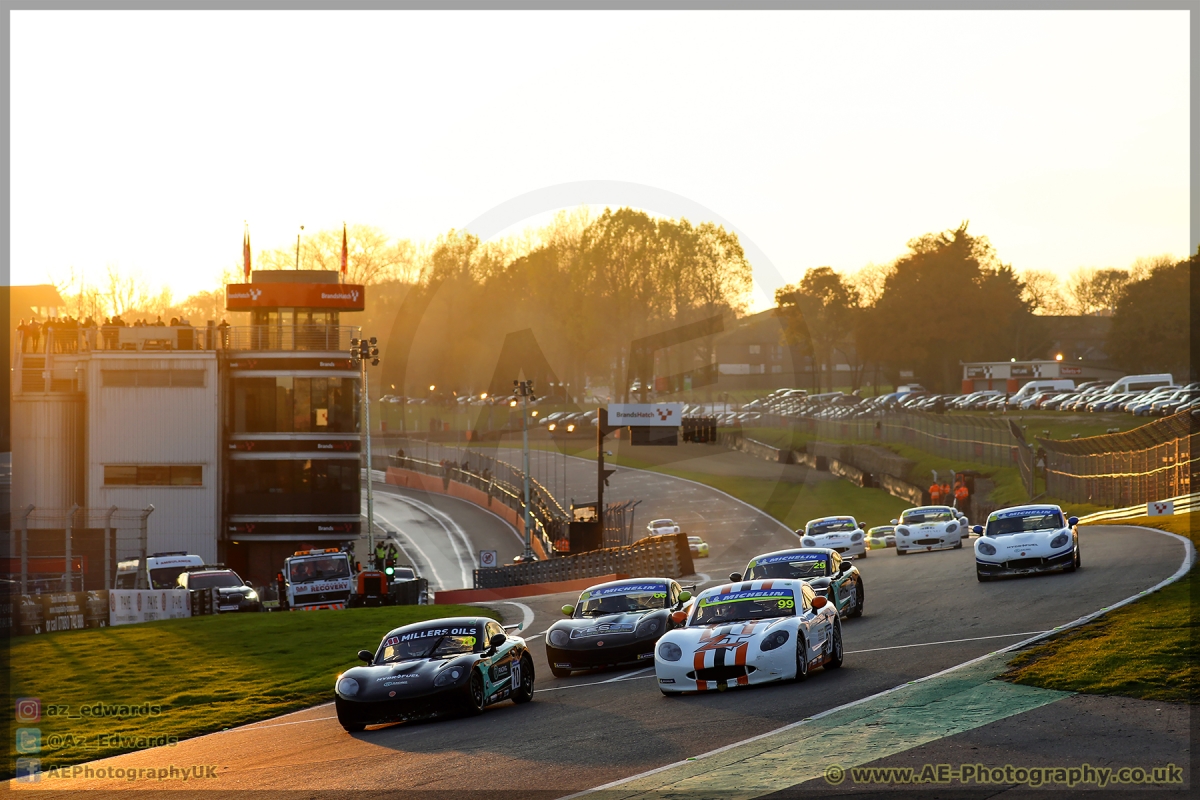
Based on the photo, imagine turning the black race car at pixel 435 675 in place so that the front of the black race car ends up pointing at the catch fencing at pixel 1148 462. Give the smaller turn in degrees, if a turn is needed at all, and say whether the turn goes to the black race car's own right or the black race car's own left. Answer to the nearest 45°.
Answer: approximately 180°

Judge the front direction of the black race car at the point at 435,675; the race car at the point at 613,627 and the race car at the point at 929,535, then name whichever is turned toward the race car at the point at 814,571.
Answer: the race car at the point at 929,535

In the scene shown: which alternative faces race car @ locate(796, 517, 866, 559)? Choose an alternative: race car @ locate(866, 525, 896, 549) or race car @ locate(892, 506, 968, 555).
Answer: race car @ locate(866, 525, 896, 549)

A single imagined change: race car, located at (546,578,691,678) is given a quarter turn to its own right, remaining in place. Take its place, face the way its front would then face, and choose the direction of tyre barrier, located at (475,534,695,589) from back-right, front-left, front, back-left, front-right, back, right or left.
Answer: front-right

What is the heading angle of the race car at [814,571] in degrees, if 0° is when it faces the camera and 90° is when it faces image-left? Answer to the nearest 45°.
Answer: approximately 45°

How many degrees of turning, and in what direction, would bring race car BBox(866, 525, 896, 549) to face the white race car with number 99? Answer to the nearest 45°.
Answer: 0° — it already faces it

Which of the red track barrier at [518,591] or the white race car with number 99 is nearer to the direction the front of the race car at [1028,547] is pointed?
the white race car with number 99

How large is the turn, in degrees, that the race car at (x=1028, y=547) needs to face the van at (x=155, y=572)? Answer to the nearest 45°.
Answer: approximately 90° to its right

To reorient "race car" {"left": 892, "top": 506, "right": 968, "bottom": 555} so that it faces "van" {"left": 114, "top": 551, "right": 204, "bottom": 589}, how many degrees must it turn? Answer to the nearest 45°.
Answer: approximately 90° to its right
